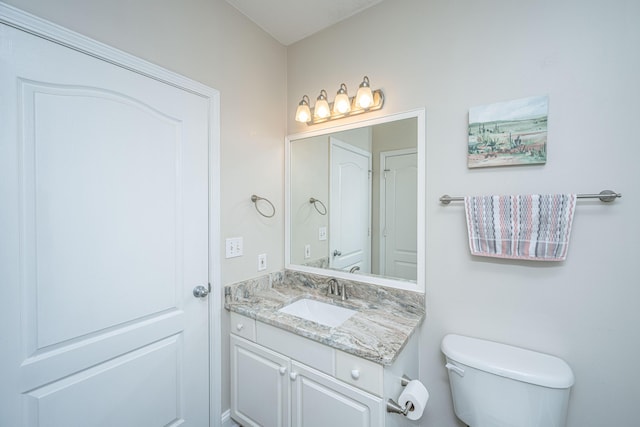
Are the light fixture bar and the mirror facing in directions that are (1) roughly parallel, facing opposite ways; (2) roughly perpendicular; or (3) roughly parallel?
roughly parallel

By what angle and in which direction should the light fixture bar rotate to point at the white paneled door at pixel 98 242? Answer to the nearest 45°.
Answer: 0° — it already faces it

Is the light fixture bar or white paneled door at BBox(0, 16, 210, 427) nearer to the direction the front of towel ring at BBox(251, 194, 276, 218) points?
the light fixture bar

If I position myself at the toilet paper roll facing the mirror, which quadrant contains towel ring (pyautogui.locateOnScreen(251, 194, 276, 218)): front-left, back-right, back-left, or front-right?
front-left

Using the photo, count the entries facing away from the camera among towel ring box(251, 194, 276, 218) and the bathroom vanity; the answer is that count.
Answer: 0

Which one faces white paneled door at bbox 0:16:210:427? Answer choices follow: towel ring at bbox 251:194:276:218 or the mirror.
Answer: the mirror

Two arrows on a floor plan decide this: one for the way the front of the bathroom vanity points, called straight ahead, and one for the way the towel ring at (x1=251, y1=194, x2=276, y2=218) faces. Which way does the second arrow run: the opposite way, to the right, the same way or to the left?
to the left

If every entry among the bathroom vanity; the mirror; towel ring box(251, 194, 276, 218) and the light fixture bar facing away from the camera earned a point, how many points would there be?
0

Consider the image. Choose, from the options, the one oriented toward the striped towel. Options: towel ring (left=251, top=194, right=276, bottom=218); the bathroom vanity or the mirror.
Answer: the towel ring

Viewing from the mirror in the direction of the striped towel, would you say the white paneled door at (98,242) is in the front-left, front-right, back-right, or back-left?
back-right

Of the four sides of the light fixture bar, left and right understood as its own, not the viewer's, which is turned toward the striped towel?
left

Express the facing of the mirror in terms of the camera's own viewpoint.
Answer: facing the viewer and to the left of the viewer
